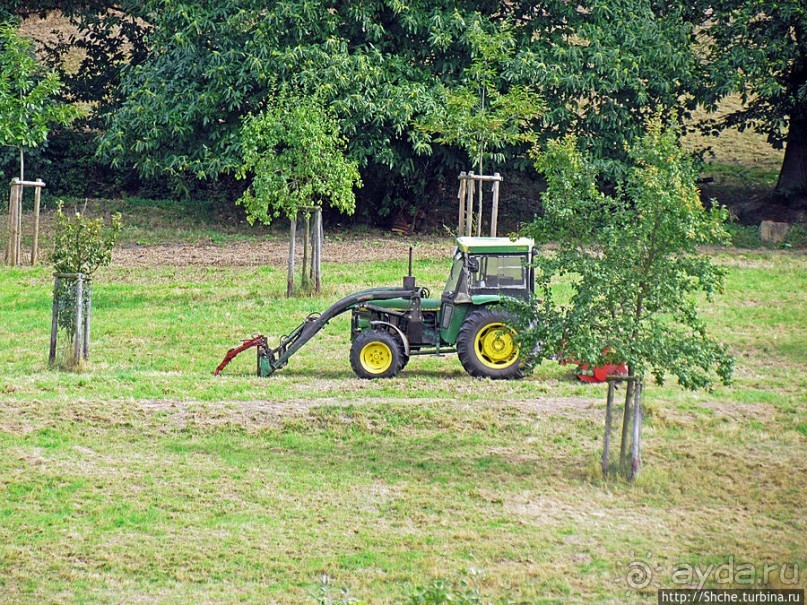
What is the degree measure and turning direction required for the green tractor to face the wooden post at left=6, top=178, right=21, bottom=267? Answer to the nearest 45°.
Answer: approximately 45° to its right

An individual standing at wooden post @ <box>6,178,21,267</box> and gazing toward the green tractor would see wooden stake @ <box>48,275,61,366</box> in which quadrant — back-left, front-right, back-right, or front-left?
front-right

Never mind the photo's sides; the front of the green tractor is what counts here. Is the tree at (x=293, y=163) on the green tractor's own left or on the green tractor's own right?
on the green tractor's own right

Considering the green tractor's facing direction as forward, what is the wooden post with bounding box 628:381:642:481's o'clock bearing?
The wooden post is roughly at 8 o'clock from the green tractor.

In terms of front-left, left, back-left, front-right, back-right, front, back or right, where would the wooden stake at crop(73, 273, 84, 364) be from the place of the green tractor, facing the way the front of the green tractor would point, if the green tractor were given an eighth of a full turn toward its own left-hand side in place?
front-right

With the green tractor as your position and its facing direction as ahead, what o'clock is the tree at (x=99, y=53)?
The tree is roughly at 2 o'clock from the green tractor.

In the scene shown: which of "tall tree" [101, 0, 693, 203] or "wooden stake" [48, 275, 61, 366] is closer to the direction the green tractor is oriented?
the wooden stake

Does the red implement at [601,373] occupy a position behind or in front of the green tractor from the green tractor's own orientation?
behind

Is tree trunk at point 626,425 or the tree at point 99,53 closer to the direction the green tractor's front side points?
the tree

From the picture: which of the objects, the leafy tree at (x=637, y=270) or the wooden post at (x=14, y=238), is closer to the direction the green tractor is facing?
the wooden post

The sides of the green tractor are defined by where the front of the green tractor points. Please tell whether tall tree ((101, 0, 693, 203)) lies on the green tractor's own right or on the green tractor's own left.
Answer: on the green tractor's own right

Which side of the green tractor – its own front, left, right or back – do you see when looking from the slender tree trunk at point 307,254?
right

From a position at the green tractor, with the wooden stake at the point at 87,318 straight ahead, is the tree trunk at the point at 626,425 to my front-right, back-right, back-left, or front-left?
back-left

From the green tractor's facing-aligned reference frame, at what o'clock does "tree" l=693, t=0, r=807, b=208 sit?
The tree is roughly at 4 o'clock from the green tractor.

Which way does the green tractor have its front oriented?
to the viewer's left

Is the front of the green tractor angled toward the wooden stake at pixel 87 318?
yes

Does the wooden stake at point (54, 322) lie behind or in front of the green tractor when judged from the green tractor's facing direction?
in front
